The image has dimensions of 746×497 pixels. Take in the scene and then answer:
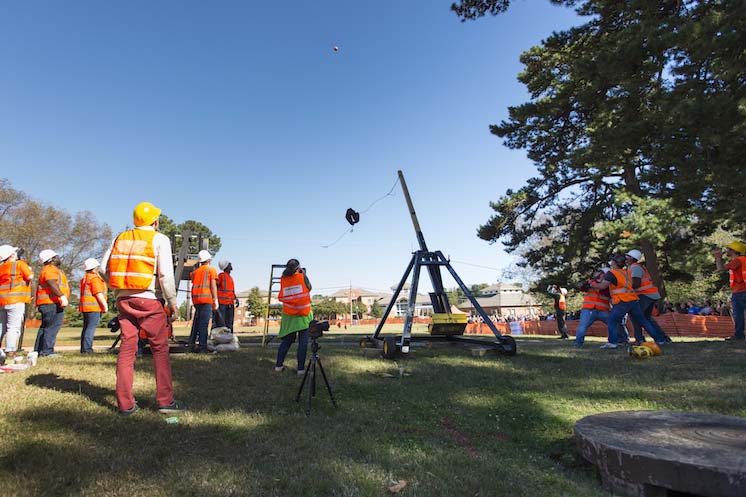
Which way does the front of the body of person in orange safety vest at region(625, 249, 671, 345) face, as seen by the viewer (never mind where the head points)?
to the viewer's left

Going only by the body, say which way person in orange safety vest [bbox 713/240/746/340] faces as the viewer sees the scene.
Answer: to the viewer's left

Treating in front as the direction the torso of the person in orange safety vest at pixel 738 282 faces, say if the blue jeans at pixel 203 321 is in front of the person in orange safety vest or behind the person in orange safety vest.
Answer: in front

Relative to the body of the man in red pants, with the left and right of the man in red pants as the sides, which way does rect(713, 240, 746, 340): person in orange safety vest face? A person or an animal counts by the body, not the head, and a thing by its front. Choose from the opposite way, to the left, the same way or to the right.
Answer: to the left

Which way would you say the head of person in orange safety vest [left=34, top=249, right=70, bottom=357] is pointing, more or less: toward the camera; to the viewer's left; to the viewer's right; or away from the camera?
to the viewer's right

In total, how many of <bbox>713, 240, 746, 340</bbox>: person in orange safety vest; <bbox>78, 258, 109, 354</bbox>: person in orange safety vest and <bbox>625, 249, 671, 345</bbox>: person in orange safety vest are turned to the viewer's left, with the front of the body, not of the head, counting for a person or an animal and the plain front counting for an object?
2

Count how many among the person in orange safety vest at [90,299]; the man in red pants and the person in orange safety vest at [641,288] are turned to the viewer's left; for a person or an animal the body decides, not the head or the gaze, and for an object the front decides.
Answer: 1

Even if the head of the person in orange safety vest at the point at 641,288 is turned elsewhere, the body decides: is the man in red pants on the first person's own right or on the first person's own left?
on the first person's own left

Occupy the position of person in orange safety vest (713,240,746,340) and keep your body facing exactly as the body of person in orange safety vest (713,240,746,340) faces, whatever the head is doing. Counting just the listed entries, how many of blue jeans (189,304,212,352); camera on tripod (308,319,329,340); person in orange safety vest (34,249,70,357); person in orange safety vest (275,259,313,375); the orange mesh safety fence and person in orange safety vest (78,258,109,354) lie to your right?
1

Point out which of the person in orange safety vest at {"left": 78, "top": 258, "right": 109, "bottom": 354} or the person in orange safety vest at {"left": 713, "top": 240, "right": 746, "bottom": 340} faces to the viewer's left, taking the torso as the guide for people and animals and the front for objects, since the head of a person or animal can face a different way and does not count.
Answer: the person in orange safety vest at {"left": 713, "top": 240, "right": 746, "bottom": 340}
